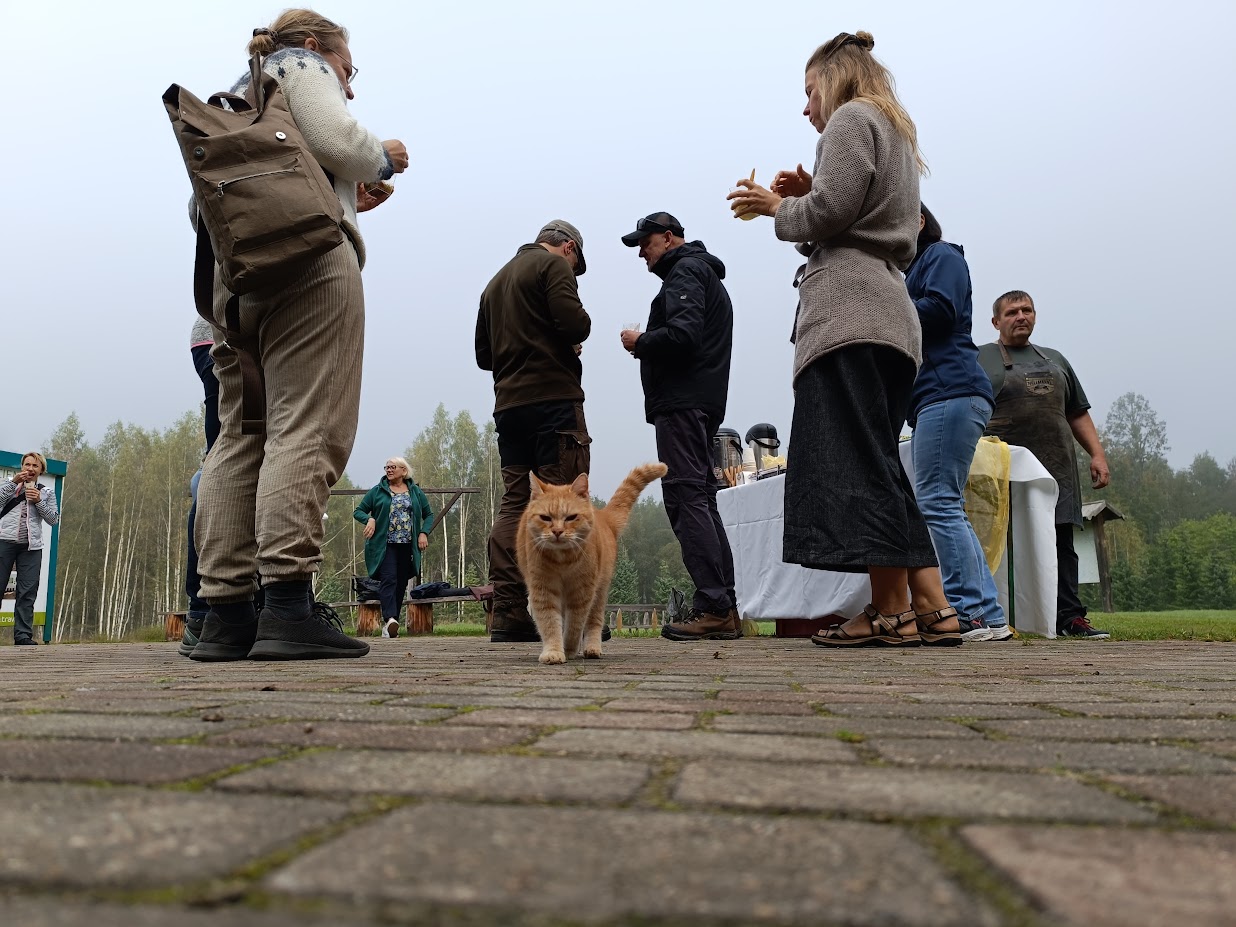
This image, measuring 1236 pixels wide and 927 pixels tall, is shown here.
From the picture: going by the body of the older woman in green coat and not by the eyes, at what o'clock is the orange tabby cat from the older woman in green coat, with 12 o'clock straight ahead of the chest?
The orange tabby cat is roughly at 12 o'clock from the older woman in green coat.

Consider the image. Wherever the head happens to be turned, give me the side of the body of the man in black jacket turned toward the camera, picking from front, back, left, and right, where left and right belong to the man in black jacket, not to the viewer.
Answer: left

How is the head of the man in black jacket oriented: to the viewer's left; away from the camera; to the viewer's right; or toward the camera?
to the viewer's left

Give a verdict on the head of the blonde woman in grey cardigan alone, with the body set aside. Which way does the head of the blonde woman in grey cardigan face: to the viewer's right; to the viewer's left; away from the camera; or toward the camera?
to the viewer's left

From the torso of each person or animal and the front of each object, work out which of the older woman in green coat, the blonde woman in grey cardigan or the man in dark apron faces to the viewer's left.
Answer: the blonde woman in grey cardigan

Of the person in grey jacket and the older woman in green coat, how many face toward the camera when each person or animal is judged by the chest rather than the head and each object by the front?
2

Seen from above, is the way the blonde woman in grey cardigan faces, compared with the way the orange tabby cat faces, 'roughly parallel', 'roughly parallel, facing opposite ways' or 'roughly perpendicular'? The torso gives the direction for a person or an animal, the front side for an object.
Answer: roughly perpendicular

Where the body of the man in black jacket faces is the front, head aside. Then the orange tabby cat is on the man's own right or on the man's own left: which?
on the man's own left

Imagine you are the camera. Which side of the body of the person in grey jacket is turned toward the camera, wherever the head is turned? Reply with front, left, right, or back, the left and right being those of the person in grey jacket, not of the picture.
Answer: front

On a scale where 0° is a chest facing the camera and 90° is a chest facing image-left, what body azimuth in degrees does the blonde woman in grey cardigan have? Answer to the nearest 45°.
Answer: approximately 90°

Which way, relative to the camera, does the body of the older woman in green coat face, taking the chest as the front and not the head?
toward the camera

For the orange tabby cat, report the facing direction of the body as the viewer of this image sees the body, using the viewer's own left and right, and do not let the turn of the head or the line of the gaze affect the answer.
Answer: facing the viewer

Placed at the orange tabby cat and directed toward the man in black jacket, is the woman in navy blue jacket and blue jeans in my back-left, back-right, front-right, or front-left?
front-right

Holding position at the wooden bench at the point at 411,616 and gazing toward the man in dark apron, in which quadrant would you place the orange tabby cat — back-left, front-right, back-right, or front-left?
front-right

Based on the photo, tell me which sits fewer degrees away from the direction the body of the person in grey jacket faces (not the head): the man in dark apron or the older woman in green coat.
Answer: the man in dark apron

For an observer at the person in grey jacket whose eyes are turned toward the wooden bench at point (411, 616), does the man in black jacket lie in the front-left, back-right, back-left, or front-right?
front-right
